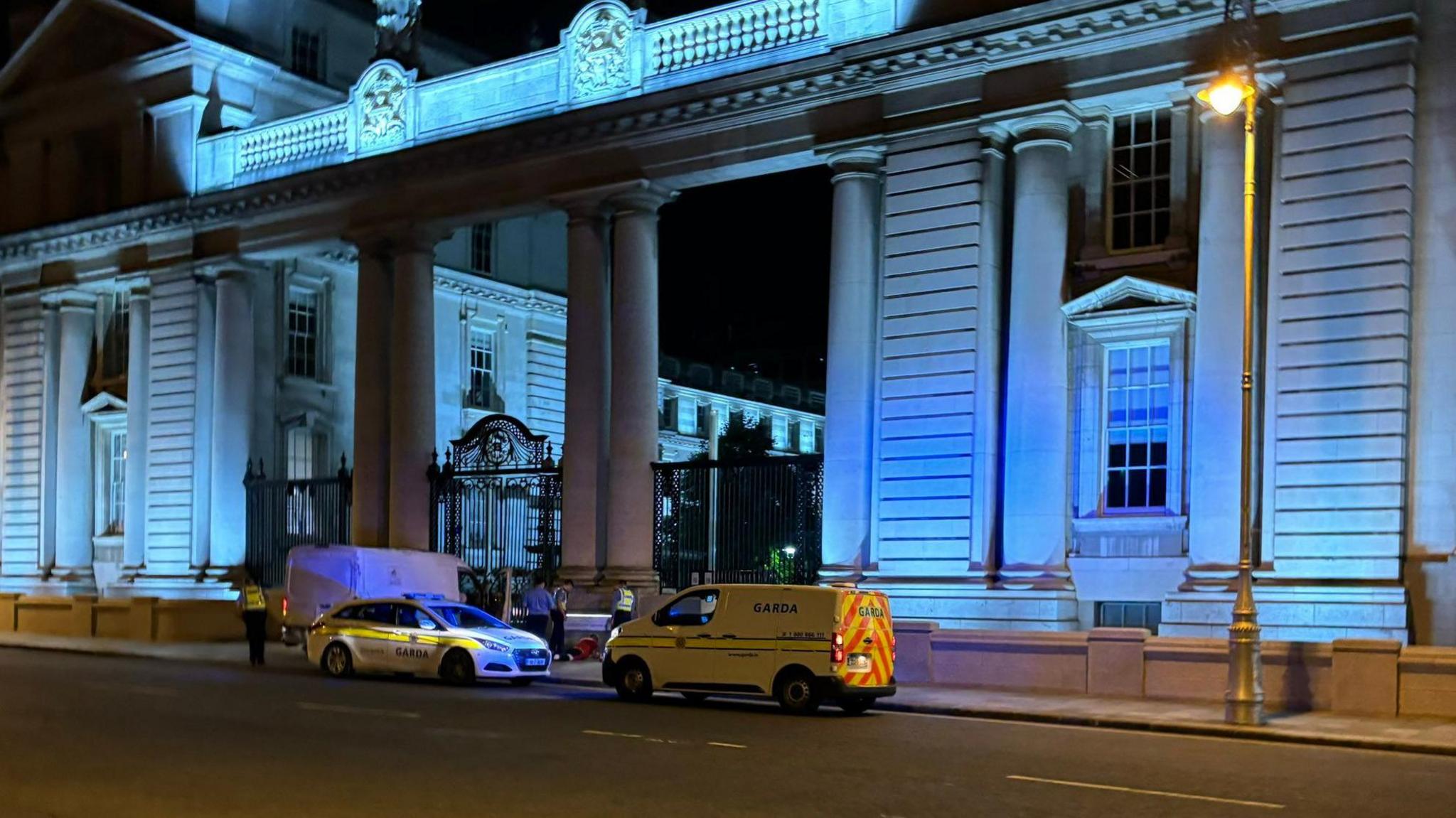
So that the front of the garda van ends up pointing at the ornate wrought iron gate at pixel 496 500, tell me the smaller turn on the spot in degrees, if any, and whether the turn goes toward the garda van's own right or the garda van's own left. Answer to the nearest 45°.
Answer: approximately 45° to the garda van's own right

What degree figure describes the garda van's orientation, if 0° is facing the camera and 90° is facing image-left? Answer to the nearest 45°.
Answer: approximately 135°

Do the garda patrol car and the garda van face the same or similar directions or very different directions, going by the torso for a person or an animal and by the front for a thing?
very different directions

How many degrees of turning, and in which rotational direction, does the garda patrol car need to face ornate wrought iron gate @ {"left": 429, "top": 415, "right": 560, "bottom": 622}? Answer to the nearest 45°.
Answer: approximately 135° to its left

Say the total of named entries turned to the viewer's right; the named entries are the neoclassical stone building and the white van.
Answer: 1

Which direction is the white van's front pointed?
to the viewer's right

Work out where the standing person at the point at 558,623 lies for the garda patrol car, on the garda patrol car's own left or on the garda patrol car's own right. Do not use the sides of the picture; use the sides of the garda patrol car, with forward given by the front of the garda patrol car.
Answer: on the garda patrol car's own left

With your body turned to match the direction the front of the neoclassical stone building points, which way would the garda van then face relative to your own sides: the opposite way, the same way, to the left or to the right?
to the right

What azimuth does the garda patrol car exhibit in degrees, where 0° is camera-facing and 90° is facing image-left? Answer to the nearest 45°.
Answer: approximately 315°

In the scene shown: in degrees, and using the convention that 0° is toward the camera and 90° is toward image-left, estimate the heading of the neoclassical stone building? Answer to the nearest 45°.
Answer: approximately 45°

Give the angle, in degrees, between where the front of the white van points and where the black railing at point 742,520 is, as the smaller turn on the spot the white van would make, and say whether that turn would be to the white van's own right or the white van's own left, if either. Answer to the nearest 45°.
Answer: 0° — it already faces it
